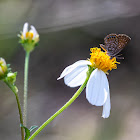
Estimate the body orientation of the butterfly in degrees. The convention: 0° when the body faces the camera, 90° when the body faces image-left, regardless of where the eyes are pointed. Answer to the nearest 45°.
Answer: approximately 270°

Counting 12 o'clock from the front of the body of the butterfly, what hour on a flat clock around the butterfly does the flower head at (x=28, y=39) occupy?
The flower head is roughly at 6 o'clock from the butterfly.

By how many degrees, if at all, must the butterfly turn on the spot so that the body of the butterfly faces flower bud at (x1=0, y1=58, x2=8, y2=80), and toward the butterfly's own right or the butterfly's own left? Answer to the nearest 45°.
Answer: approximately 135° to the butterfly's own right
